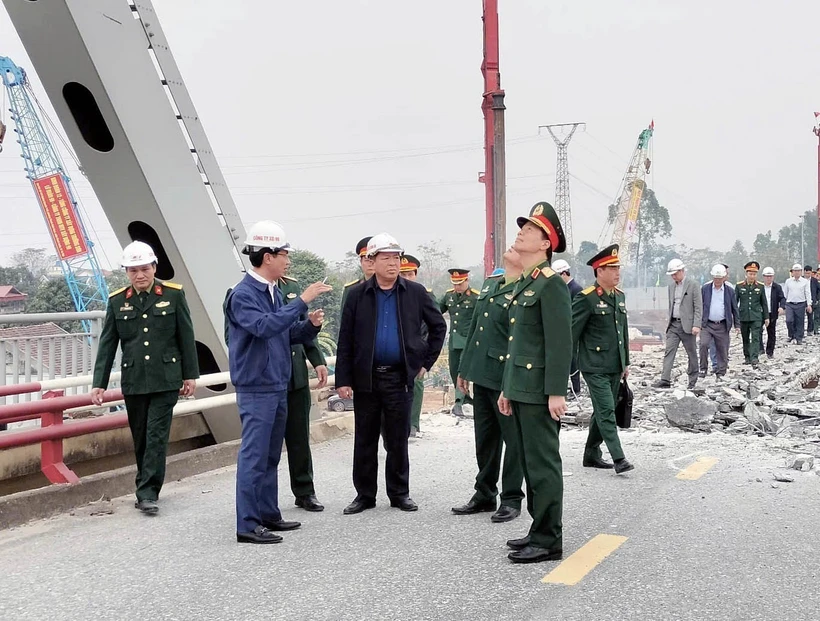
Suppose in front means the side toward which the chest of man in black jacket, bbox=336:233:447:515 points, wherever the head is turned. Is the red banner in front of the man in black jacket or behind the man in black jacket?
behind

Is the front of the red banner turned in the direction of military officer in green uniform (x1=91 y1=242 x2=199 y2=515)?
yes

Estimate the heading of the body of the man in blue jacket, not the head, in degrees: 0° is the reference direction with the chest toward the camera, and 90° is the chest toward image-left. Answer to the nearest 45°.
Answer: approximately 270°

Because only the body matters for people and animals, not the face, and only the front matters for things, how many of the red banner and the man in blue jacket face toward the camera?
1

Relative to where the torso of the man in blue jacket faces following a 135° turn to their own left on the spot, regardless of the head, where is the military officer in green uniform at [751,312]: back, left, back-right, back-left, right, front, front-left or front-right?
right

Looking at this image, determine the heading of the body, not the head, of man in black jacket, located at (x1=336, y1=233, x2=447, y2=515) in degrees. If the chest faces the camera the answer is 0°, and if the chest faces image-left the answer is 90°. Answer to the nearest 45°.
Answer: approximately 0°

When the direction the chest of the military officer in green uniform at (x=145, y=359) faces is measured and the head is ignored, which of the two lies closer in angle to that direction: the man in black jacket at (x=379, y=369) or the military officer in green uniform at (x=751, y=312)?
the man in black jacket
